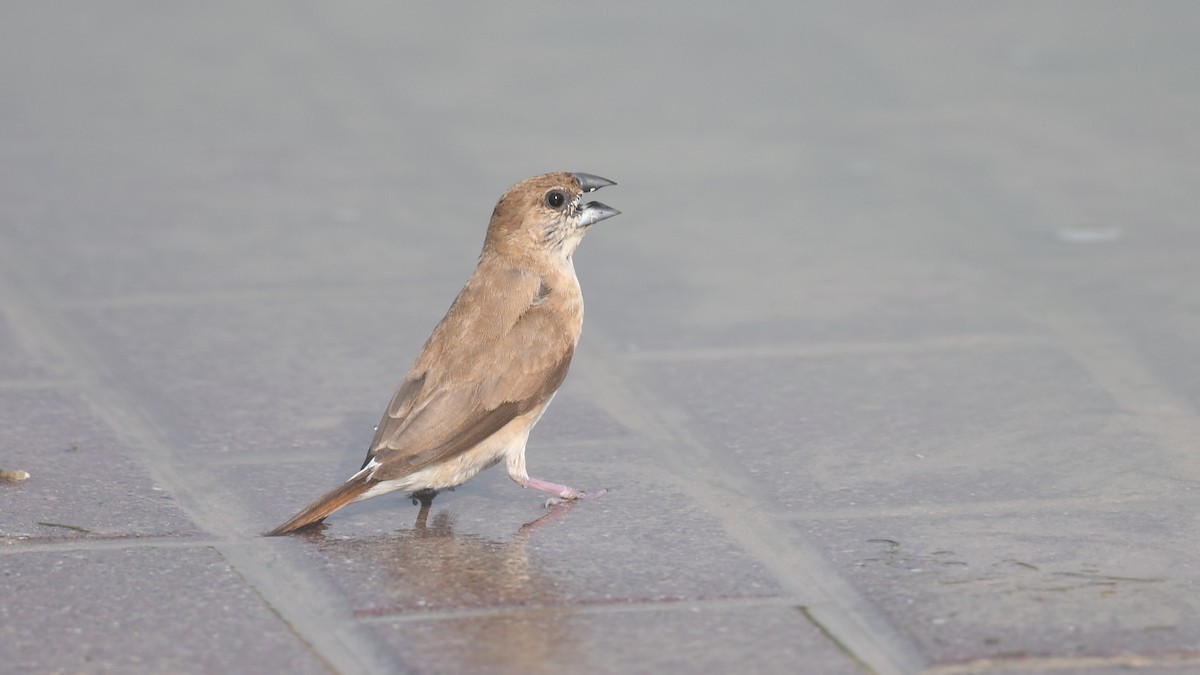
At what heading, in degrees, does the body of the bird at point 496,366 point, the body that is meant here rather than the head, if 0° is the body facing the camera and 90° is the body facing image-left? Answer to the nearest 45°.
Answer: approximately 270°
